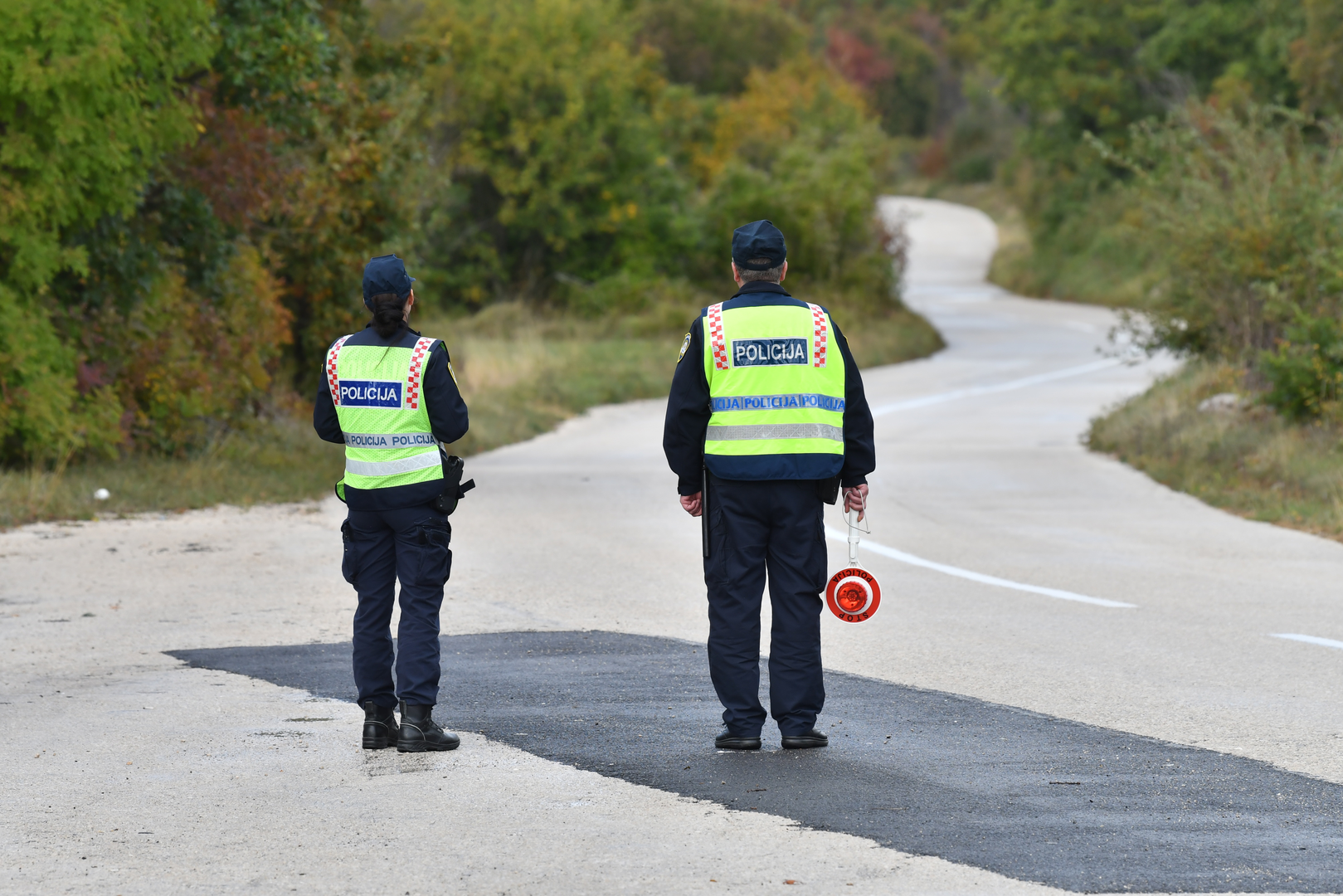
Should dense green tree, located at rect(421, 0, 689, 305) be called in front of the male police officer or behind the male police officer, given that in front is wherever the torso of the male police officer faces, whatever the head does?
in front

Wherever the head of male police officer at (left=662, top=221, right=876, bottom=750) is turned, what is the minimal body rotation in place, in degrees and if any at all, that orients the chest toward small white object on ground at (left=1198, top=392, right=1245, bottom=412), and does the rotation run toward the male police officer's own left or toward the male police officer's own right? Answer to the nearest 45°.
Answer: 0° — they already face it

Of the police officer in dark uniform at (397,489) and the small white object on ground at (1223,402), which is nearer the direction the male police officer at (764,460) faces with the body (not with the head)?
the small white object on ground

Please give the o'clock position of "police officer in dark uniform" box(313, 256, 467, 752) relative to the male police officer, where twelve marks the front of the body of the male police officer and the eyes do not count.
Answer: The police officer in dark uniform is roughly at 9 o'clock from the male police officer.

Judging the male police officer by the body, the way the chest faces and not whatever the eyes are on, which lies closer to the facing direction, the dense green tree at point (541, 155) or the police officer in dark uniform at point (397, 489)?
the dense green tree

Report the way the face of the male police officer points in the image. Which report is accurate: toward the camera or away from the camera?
away from the camera

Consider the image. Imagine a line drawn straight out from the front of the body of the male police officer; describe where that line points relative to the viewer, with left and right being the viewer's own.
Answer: facing away from the viewer

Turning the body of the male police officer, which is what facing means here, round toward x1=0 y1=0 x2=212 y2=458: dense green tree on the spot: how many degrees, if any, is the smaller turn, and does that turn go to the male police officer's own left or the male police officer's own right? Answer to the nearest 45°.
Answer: approximately 45° to the male police officer's own left

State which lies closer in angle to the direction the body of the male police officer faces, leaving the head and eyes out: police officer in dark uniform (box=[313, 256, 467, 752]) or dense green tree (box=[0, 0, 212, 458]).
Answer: the dense green tree
